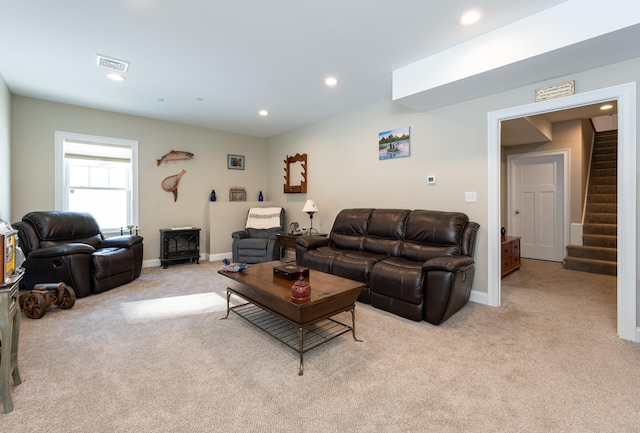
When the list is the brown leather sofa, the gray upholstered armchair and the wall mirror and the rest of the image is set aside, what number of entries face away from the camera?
0

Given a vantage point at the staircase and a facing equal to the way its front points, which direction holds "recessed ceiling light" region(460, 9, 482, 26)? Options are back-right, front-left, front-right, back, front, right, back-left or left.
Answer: front

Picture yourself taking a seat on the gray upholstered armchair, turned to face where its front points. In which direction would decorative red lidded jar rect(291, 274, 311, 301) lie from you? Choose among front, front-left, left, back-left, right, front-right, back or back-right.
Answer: front-left

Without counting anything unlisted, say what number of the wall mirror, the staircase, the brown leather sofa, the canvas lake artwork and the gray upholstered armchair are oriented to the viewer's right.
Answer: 0

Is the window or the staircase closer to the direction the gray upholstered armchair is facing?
the window

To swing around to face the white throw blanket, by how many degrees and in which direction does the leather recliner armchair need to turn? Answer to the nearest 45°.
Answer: approximately 45° to its left

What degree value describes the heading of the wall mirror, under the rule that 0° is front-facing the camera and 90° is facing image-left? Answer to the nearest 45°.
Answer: approximately 45°

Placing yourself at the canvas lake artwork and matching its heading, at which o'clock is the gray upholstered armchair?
The gray upholstered armchair is roughly at 2 o'clock from the canvas lake artwork.

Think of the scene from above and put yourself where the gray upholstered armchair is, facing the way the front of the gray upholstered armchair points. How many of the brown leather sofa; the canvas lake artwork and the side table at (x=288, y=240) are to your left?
3

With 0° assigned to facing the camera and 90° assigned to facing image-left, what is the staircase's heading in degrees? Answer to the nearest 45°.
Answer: approximately 0°

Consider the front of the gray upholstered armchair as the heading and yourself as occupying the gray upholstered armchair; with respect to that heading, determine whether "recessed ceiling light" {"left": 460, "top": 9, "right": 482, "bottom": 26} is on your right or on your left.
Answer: on your left

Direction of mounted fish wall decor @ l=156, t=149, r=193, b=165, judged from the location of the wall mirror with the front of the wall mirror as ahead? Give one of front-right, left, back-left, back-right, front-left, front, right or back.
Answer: front-right

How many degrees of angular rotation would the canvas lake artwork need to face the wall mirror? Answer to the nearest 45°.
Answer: approximately 90° to its right

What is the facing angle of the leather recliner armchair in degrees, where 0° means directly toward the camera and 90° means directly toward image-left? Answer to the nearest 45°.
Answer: approximately 315°

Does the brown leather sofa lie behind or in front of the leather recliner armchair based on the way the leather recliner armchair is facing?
in front
